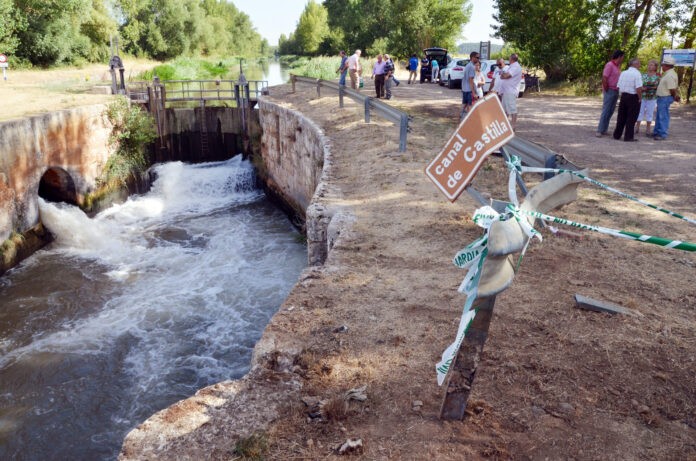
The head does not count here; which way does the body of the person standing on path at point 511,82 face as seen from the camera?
to the viewer's left

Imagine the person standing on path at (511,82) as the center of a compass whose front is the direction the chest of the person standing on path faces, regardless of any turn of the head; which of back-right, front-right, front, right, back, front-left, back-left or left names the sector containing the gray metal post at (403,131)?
front-left

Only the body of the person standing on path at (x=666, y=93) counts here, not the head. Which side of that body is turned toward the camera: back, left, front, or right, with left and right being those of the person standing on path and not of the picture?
left

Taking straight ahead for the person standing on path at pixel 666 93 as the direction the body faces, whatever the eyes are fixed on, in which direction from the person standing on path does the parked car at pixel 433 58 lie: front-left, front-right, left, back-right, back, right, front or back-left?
front-right

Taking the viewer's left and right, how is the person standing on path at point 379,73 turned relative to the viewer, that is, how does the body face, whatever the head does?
facing the viewer

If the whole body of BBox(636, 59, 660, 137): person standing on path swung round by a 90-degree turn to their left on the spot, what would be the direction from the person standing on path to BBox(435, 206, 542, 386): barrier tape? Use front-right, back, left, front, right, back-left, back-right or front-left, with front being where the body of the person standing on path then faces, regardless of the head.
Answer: right

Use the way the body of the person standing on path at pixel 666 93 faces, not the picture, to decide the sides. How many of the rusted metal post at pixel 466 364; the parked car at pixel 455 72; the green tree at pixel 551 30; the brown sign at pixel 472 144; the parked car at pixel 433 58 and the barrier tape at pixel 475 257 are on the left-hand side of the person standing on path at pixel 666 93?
3

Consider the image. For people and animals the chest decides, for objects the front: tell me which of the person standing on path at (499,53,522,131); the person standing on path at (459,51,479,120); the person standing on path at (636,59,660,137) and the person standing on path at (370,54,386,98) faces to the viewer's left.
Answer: the person standing on path at (499,53,522,131)

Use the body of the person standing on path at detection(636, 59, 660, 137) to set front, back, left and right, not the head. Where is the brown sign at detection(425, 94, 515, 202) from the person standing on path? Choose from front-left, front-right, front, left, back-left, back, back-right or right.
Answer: front

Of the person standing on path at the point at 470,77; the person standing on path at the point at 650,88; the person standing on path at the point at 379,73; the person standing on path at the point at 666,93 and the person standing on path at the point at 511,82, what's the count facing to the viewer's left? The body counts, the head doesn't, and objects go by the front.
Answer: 2

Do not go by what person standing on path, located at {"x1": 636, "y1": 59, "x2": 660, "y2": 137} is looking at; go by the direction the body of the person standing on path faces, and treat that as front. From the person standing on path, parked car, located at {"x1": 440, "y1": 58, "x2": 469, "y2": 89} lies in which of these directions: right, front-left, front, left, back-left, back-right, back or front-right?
back-right

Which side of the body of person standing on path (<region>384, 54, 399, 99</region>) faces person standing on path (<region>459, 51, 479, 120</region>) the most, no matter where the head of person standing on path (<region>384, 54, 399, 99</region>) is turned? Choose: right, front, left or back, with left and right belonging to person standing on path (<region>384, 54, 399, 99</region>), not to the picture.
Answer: left
